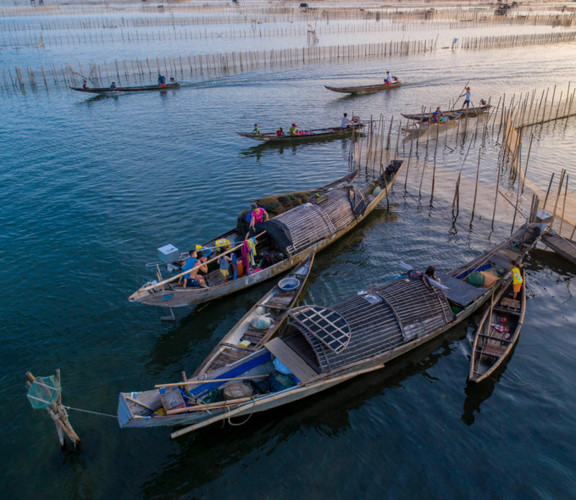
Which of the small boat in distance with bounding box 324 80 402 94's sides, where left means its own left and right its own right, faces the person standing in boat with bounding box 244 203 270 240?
left

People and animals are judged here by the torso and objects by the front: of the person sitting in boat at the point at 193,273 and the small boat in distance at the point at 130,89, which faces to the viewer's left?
the small boat in distance

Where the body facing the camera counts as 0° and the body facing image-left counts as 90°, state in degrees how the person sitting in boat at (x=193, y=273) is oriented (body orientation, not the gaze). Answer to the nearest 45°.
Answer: approximately 270°

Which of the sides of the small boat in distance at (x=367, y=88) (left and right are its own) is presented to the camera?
left

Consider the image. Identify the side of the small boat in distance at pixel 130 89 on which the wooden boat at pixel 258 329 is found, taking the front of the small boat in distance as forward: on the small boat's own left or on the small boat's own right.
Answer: on the small boat's own left

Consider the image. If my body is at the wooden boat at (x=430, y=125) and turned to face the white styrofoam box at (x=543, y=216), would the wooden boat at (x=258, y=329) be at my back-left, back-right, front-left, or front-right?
front-right

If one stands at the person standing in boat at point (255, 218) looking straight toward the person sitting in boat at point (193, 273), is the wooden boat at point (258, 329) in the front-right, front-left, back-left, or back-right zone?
front-left

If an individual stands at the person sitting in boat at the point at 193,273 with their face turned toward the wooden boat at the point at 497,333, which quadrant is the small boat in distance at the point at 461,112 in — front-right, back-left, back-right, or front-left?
front-left

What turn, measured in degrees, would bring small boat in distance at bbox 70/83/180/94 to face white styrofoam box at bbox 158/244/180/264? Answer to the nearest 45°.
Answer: approximately 90° to its left

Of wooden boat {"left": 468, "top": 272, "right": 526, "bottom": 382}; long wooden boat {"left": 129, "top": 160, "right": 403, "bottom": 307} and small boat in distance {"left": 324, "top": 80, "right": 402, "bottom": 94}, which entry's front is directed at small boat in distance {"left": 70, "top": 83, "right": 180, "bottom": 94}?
small boat in distance {"left": 324, "top": 80, "right": 402, "bottom": 94}

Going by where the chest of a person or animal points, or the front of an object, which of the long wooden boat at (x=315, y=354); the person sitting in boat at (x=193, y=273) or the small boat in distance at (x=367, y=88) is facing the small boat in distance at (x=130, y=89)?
the small boat in distance at (x=367, y=88)

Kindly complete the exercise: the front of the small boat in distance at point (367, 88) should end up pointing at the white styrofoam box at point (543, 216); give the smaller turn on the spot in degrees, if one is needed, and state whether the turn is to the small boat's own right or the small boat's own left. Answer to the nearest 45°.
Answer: approximately 90° to the small boat's own left

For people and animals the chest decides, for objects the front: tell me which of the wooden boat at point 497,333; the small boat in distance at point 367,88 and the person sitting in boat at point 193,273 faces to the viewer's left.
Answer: the small boat in distance

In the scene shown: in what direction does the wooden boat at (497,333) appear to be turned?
toward the camera

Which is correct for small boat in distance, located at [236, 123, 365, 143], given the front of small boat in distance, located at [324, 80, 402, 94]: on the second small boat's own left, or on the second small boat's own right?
on the second small boat's own left
